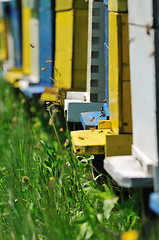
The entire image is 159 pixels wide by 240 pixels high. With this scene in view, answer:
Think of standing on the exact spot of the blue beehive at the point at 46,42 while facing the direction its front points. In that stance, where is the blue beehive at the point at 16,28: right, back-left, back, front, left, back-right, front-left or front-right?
back-right

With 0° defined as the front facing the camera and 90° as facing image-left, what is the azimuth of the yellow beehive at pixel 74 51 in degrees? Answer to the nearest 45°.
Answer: approximately 45°

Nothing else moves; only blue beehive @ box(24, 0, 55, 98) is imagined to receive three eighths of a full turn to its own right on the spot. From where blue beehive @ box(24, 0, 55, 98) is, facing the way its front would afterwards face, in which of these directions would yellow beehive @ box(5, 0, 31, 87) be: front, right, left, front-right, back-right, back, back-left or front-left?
front

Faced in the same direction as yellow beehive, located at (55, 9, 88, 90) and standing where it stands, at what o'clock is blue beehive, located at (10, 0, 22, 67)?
The blue beehive is roughly at 4 o'clock from the yellow beehive.

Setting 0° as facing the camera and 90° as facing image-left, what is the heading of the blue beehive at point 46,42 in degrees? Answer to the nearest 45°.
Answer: approximately 45°

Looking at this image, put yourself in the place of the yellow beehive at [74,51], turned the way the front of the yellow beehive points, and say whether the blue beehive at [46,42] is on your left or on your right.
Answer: on your right

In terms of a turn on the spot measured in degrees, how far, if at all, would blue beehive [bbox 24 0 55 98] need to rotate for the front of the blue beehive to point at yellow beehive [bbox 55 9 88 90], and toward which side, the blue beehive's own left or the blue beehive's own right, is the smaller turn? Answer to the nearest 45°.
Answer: approximately 45° to the blue beehive's own left

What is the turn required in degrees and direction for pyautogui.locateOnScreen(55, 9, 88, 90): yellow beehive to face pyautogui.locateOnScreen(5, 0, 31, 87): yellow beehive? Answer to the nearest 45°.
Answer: approximately 135° to its right
